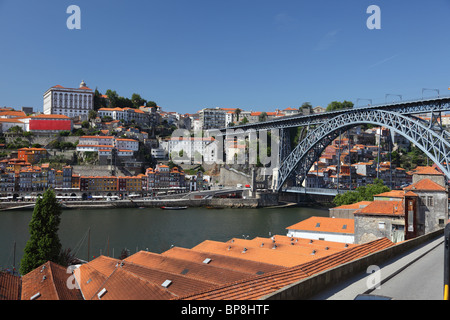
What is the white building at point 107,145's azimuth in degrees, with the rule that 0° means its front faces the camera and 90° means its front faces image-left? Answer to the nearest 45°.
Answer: approximately 0°

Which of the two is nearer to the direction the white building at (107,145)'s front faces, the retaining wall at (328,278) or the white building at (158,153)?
the retaining wall

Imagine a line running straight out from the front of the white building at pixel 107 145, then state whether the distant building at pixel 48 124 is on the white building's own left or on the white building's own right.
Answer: on the white building's own right

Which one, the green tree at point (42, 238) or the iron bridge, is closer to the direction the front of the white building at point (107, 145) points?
the green tree

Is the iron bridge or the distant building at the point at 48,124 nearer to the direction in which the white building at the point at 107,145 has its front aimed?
the iron bridge

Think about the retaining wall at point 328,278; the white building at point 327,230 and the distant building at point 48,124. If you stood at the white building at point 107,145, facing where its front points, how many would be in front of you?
2

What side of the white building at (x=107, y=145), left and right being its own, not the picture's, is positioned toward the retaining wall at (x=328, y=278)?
front

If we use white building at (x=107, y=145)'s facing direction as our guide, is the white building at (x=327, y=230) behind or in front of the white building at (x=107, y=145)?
in front

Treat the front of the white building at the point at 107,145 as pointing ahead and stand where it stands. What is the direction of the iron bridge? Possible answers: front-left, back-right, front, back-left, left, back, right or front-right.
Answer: front-left
